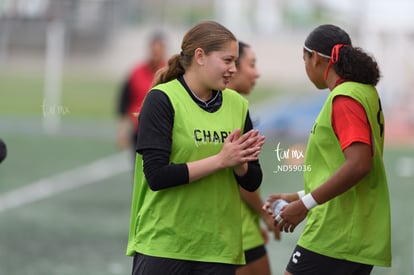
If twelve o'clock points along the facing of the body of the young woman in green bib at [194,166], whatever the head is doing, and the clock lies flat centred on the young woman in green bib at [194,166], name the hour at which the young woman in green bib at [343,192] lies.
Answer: the young woman in green bib at [343,192] is roughly at 10 o'clock from the young woman in green bib at [194,166].

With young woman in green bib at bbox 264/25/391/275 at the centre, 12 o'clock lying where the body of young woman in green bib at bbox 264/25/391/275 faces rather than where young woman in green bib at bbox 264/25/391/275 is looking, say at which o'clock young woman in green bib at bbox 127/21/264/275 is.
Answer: young woman in green bib at bbox 127/21/264/275 is roughly at 11 o'clock from young woman in green bib at bbox 264/25/391/275.

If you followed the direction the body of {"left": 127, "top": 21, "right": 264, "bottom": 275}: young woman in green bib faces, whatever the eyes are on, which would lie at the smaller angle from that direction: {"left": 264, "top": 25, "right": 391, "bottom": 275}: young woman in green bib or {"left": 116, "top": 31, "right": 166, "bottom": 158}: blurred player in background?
the young woman in green bib

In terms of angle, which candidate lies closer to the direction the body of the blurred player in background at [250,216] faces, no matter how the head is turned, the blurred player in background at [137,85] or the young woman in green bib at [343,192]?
the young woman in green bib

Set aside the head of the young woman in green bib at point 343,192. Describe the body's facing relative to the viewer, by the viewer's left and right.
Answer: facing to the left of the viewer

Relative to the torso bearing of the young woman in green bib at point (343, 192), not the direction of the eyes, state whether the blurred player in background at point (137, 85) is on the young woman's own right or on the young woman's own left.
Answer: on the young woman's own right

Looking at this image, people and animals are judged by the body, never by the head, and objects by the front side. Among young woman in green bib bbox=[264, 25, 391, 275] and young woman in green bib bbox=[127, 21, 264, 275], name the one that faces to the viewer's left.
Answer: young woman in green bib bbox=[264, 25, 391, 275]
